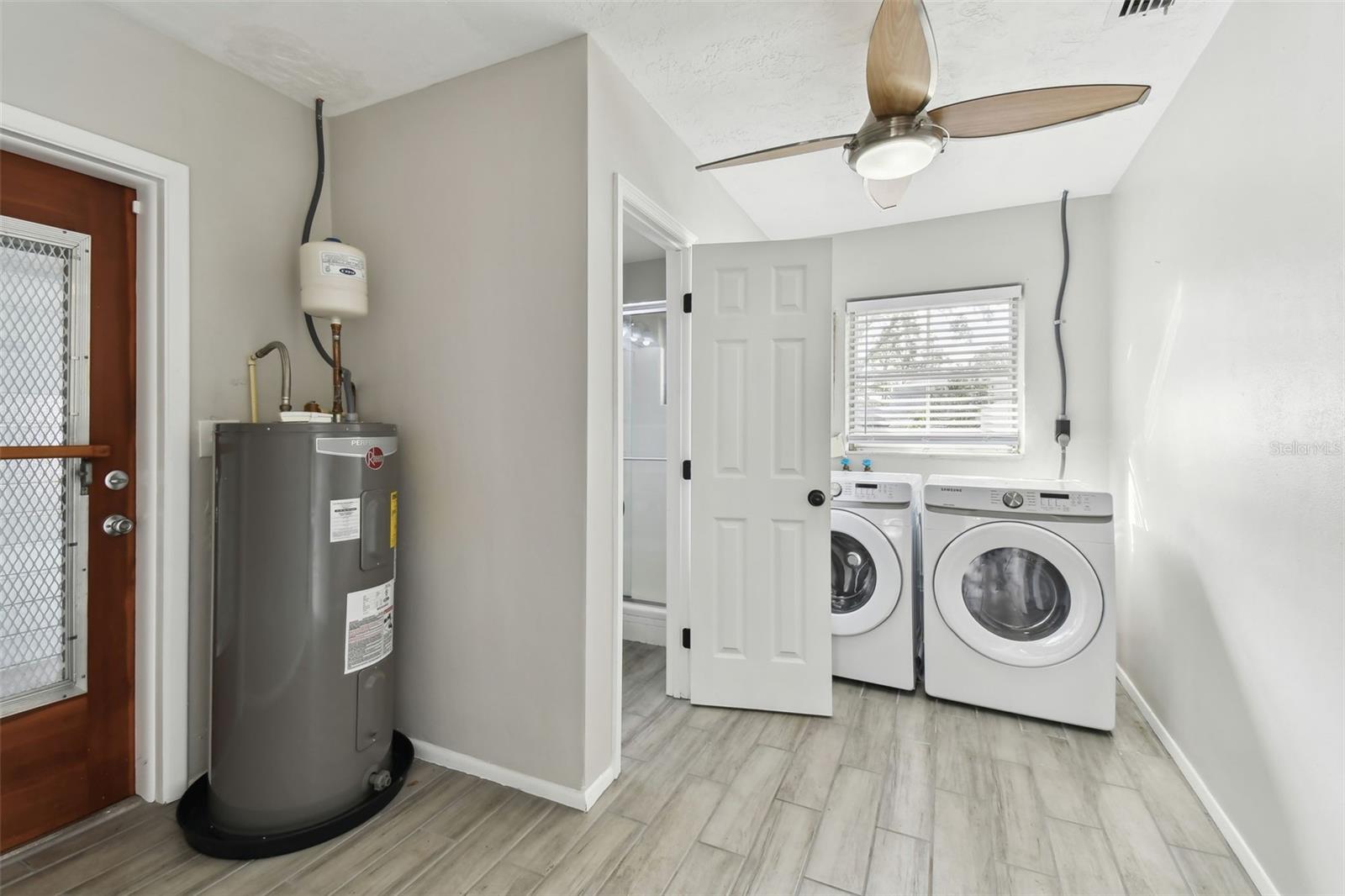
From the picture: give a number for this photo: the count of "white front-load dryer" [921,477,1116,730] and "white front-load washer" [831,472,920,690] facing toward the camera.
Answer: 2

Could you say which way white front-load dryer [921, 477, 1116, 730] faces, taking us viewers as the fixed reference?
facing the viewer

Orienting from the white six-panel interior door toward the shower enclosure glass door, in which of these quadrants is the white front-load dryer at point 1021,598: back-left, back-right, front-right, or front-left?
back-right

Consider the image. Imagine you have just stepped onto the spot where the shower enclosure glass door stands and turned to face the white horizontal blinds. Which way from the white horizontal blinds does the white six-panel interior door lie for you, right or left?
right

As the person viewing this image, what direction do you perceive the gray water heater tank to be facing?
facing the viewer and to the right of the viewer

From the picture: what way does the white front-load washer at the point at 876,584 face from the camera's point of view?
toward the camera

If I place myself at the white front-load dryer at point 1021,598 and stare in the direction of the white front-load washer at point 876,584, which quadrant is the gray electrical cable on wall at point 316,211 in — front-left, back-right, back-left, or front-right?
front-left

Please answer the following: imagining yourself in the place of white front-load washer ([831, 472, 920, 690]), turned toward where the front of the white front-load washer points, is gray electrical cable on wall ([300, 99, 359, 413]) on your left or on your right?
on your right

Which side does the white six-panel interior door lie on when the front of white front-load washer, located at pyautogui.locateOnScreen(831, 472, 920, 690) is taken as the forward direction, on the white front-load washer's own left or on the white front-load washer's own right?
on the white front-load washer's own right

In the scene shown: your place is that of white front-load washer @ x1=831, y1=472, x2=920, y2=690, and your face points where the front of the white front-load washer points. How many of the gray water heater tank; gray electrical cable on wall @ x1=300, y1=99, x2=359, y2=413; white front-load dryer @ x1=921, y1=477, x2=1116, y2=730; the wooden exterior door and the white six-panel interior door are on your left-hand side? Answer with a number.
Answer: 1

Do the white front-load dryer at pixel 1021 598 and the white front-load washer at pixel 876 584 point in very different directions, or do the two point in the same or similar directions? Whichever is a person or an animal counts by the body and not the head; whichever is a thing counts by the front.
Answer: same or similar directions

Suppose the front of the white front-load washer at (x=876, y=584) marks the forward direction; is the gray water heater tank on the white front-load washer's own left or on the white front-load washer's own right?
on the white front-load washer's own right

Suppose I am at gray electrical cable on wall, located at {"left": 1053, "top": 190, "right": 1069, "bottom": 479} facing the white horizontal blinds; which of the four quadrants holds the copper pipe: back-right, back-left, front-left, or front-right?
front-left
